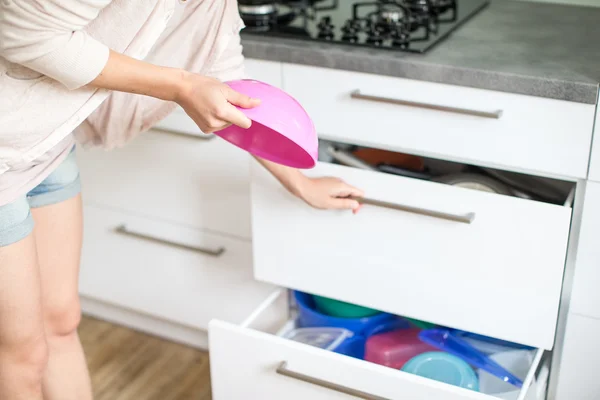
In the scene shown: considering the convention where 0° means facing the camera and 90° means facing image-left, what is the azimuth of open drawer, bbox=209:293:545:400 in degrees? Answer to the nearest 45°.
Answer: approximately 45°

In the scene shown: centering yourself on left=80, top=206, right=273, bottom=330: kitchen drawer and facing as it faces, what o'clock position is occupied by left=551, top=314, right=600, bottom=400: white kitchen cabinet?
The white kitchen cabinet is roughly at 9 o'clock from the kitchen drawer.

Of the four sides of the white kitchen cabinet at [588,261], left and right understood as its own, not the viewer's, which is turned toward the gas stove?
right

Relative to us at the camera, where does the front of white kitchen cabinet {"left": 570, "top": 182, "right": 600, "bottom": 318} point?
facing the viewer and to the left of the viewer

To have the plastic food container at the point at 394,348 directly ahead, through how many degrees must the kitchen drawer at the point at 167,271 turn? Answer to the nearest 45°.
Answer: approximately 90° to its left
